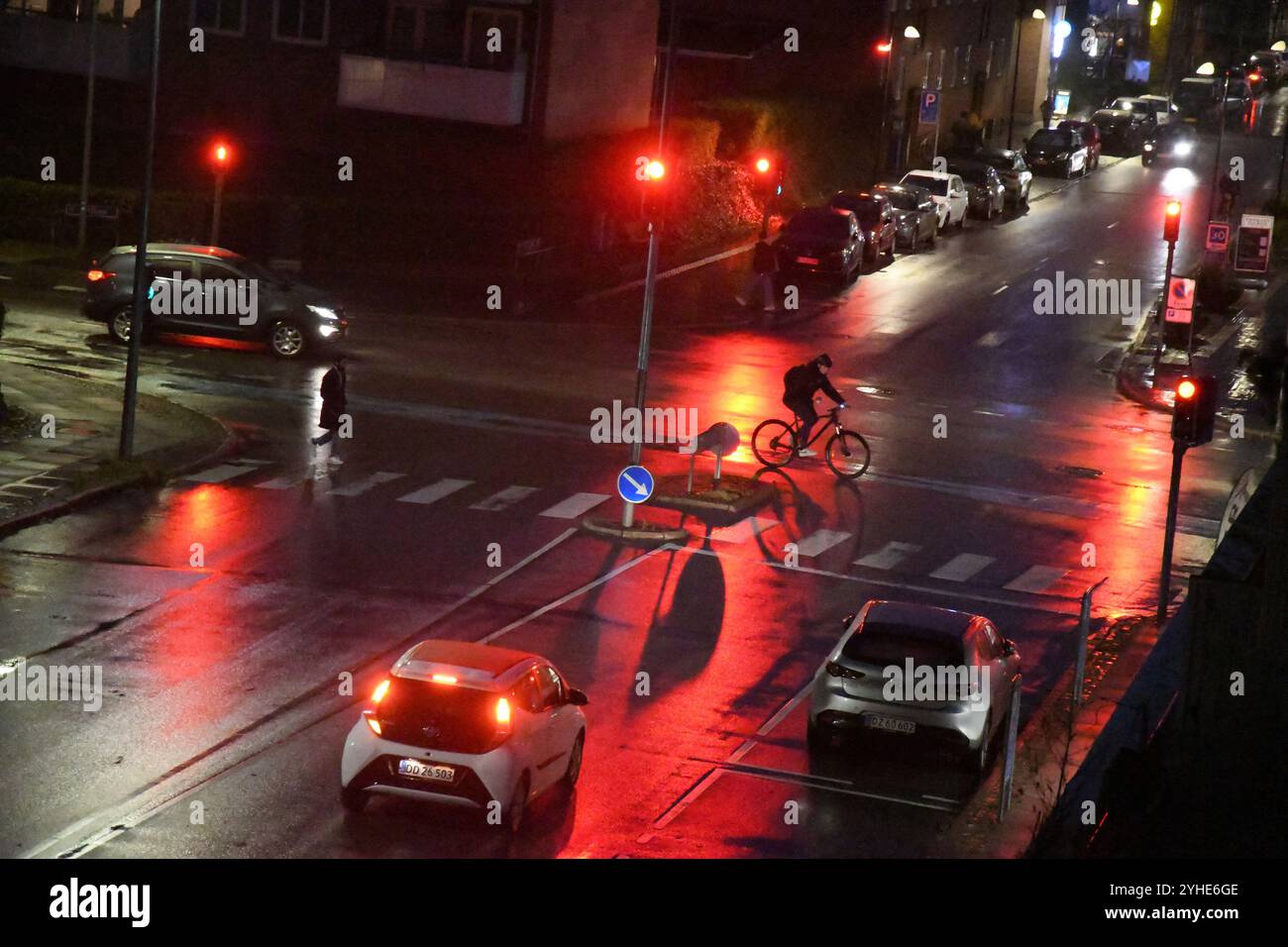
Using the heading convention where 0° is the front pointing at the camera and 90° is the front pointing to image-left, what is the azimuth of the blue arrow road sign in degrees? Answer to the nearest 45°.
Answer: approximately 0°

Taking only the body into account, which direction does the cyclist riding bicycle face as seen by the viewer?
to the viewer's right

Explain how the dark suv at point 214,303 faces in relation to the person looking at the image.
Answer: facing to the right of the viewer

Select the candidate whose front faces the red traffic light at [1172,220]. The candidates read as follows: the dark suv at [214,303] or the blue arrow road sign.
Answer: the dark suv

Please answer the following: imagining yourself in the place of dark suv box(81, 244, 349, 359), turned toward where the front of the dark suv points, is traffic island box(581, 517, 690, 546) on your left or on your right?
on your right

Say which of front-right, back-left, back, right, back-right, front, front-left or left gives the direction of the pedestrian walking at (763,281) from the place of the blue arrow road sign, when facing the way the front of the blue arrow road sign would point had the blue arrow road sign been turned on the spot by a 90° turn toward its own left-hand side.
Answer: left

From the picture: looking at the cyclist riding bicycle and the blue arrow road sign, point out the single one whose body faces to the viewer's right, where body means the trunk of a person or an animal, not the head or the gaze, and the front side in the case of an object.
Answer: the cyclist riding bicycle

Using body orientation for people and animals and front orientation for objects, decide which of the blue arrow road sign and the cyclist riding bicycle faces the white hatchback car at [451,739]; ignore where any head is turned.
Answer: the blue arrow road sign

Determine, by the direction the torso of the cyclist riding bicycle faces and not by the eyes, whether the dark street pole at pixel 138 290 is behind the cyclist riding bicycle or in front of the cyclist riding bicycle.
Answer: behind
